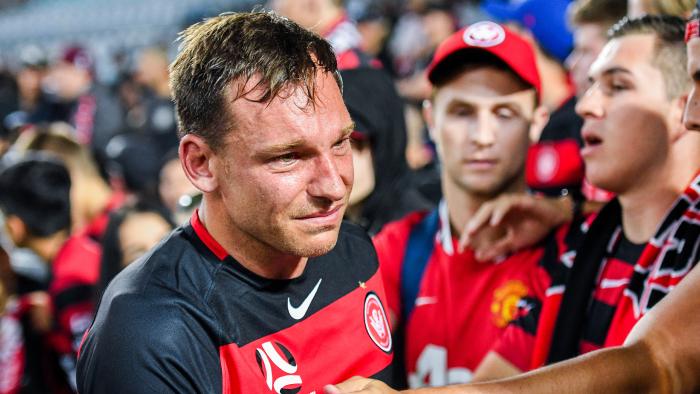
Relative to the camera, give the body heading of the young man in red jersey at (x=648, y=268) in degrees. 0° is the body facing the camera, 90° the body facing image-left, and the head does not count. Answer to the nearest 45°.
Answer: approximately 90°

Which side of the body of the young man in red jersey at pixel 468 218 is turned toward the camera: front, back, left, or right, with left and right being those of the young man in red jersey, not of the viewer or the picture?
front

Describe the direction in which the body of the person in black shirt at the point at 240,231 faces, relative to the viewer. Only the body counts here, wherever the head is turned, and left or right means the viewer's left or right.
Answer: facing the viewer and to the right of the viewer

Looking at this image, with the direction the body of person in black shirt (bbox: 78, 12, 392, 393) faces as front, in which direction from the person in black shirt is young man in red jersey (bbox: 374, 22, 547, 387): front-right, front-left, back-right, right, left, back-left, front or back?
left

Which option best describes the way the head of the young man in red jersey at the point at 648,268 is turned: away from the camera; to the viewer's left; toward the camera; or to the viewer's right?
to the viewer's left

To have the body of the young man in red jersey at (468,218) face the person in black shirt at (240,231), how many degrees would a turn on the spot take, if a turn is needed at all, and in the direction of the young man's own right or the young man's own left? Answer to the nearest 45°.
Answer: approximately 45° to the young man's own right

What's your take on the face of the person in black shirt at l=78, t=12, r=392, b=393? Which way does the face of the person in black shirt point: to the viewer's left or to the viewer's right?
to the viewer's right

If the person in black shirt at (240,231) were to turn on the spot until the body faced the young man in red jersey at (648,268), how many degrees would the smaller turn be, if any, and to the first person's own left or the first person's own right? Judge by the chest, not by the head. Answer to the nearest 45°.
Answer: approximately 45° to the first person's own left
